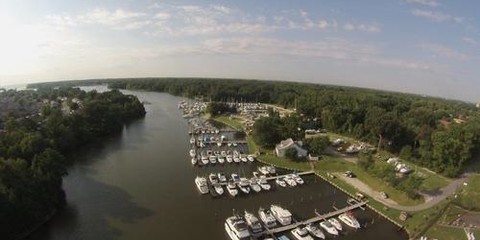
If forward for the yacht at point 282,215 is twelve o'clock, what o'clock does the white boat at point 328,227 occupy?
The white boat is roughly at 5 o'clock from the yacht.

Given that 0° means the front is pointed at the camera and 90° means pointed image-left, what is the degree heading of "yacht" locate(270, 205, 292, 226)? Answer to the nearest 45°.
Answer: approximately 135°

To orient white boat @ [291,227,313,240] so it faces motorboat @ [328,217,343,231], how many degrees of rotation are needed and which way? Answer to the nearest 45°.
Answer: approximately 90° to its left

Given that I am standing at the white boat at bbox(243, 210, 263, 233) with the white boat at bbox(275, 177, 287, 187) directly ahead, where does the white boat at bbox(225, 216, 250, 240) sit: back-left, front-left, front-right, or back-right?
back-left

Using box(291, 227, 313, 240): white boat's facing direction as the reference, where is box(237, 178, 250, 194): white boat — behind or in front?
behind
